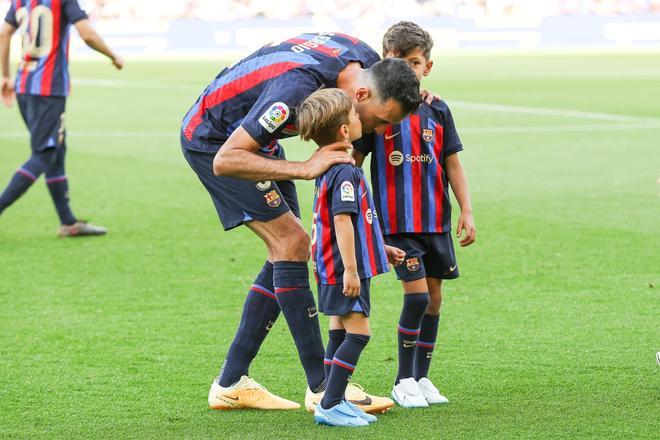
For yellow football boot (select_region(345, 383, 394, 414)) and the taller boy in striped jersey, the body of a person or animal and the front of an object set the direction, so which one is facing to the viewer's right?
the yellow football boot

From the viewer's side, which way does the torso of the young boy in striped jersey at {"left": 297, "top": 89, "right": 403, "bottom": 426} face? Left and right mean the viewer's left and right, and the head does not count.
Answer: facing to the right of the viewer

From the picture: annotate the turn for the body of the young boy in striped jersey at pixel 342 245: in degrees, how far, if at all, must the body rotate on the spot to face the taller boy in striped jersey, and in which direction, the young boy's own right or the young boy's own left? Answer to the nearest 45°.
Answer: approximately 45° to the young boy's own left

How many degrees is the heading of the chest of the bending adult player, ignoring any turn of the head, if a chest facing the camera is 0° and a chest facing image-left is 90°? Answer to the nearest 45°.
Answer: approximately 270°

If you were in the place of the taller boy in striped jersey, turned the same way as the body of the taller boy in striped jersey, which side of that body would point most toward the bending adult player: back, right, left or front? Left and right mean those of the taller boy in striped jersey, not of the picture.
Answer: right

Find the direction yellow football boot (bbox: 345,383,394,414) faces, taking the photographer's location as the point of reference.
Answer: facing to the right of the viewer

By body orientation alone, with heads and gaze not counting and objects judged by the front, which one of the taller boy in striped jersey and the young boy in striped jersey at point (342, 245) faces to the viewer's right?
the young boy in striped jersey
